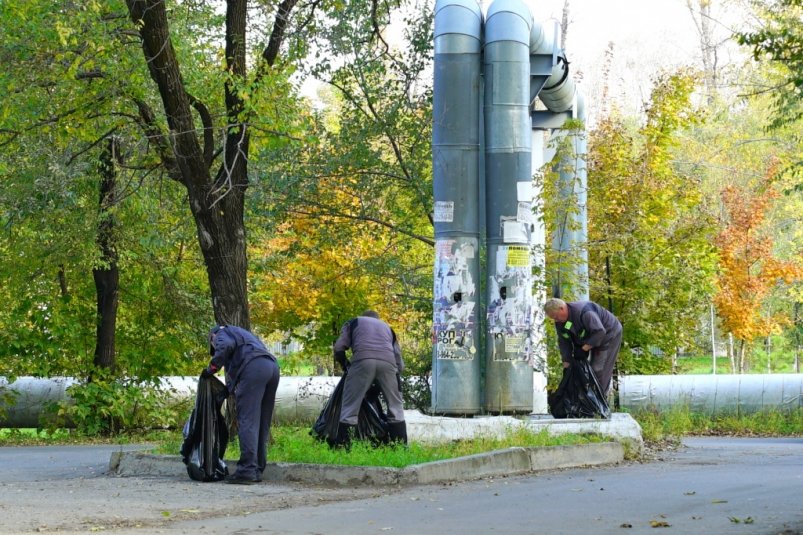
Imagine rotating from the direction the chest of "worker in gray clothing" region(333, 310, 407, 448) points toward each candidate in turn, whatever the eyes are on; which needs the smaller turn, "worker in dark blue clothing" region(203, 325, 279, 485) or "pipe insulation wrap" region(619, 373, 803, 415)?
the pipe insulation wrap

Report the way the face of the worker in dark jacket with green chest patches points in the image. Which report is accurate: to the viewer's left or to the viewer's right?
to the viewer's left

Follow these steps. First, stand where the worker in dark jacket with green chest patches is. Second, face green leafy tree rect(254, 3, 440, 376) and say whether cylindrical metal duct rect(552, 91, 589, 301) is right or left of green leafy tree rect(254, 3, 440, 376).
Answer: right

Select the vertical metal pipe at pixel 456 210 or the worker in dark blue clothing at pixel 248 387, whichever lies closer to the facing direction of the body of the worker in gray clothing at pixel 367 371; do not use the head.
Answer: the vertical metal pipe

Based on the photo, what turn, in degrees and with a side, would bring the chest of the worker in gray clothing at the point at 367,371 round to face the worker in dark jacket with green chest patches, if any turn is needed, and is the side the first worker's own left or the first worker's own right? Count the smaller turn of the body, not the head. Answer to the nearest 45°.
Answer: approximately 45° to the first worker's own right

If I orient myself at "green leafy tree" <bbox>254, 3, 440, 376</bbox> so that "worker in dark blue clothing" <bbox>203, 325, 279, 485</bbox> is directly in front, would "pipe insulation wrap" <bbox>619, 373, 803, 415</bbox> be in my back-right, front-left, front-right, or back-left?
front-left

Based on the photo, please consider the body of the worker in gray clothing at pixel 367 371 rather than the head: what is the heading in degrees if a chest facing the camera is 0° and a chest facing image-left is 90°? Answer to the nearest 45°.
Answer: approximately 180°

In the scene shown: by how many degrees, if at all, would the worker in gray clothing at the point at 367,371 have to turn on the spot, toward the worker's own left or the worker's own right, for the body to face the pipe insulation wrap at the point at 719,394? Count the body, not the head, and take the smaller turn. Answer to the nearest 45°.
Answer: approximately 45° to the worker's own right

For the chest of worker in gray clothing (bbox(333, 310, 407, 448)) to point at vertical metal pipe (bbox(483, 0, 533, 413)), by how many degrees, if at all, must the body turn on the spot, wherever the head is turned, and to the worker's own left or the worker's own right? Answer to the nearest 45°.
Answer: approximately 45° to the worker's own right

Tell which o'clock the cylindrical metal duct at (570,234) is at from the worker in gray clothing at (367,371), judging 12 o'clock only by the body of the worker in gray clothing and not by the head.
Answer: The cylindrical metal duct is roughly at 1 o'clock from the worker in gray clothing.
